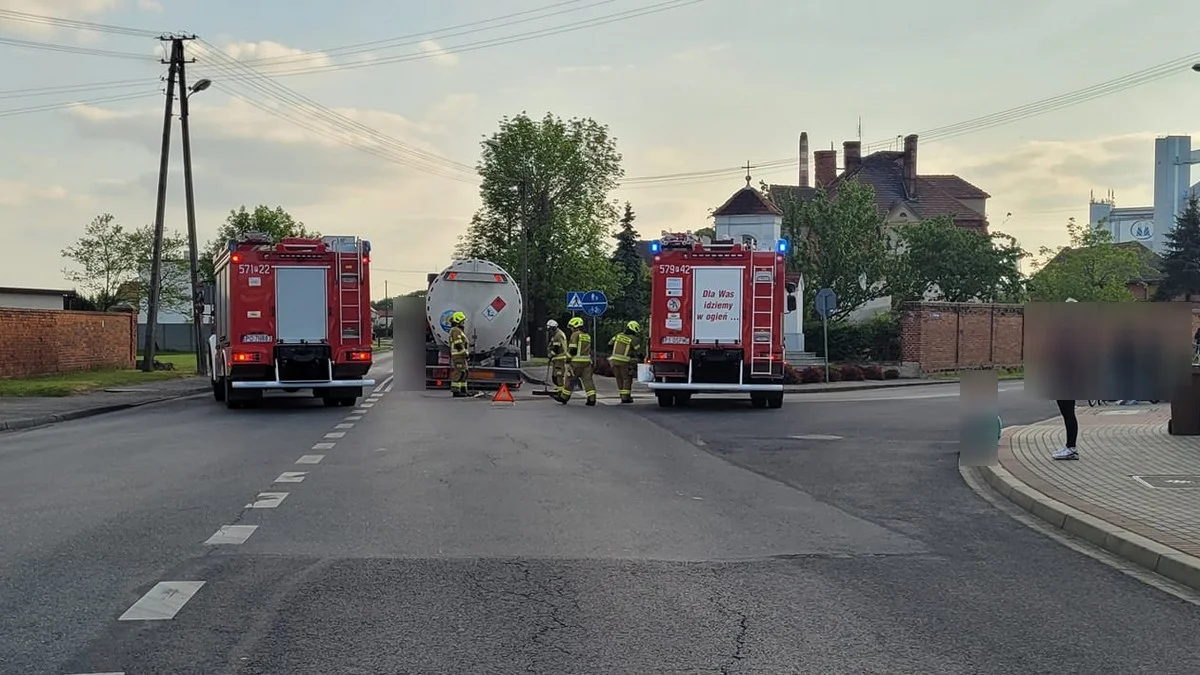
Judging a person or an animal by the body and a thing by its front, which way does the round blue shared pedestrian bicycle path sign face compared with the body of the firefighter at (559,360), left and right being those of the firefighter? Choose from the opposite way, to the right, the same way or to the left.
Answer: to the left

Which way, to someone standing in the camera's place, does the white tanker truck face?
facing away from the viewer

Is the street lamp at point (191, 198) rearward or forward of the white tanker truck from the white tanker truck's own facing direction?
forward

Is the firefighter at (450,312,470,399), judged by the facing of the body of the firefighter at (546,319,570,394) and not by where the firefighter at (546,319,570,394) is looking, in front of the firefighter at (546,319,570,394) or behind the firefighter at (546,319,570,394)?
in front

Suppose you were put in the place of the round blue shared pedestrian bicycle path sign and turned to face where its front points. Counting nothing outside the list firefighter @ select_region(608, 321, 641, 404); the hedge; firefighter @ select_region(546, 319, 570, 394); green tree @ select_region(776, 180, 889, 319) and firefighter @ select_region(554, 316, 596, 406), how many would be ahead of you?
3

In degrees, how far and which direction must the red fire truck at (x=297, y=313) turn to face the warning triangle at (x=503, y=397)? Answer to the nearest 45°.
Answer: approximately 90° to its right

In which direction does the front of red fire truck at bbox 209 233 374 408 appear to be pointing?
away from the camera

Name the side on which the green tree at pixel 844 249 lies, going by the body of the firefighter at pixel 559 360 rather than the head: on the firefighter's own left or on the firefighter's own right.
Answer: on the firefighter's own right

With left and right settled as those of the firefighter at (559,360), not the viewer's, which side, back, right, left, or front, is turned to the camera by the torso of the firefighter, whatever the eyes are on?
left

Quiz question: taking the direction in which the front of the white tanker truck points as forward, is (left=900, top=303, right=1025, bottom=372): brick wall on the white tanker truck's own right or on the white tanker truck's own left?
on the white tanker truck's own right

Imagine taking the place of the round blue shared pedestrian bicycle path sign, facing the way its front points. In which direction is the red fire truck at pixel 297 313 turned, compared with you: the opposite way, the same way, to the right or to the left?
the opposite way

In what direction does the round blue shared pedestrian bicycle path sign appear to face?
toward the camera

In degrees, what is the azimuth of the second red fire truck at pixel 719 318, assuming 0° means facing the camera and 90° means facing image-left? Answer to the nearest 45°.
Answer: approximately 180°

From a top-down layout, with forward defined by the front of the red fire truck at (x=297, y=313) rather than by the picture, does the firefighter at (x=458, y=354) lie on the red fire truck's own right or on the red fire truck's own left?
on the red fire truck's own right
